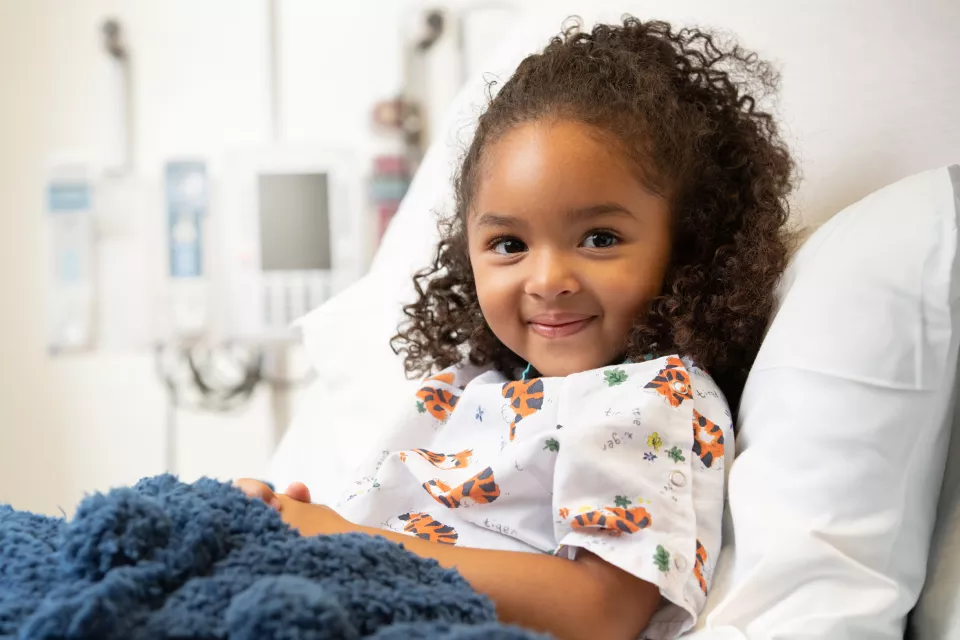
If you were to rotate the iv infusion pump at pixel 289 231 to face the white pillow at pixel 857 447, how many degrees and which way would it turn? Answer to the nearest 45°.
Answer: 0° — it already faces it

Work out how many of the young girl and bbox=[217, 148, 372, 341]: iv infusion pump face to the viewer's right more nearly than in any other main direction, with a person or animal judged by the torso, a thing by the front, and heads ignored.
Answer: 0

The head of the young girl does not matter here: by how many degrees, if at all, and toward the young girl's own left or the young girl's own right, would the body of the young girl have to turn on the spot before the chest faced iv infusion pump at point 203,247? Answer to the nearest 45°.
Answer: approximately 90° to the young girl's own right

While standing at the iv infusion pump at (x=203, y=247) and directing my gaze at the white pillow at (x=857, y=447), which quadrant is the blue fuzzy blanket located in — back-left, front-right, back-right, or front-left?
front-right

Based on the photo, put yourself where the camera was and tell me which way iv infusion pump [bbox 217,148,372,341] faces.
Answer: facing the viewer

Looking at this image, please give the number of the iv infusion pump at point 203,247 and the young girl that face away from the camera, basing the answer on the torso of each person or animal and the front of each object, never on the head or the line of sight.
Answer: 0

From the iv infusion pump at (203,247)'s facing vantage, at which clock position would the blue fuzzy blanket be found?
The blue fuzzy blanket is roughly at 12 o'clock from the iv infusion pump.

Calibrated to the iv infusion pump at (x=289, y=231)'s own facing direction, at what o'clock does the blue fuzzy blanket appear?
The blue fuzzy blanket is roughly at 12 o'clock from the iv infusion pump.

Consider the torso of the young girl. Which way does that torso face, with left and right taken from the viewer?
facing the viewer and to the left of the viewer

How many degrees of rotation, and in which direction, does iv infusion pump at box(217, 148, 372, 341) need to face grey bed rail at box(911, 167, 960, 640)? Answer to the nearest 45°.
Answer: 0° — it already faces it

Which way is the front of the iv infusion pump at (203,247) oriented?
toward the camera

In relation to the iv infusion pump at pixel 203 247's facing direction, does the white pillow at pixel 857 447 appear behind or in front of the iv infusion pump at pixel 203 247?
in front
